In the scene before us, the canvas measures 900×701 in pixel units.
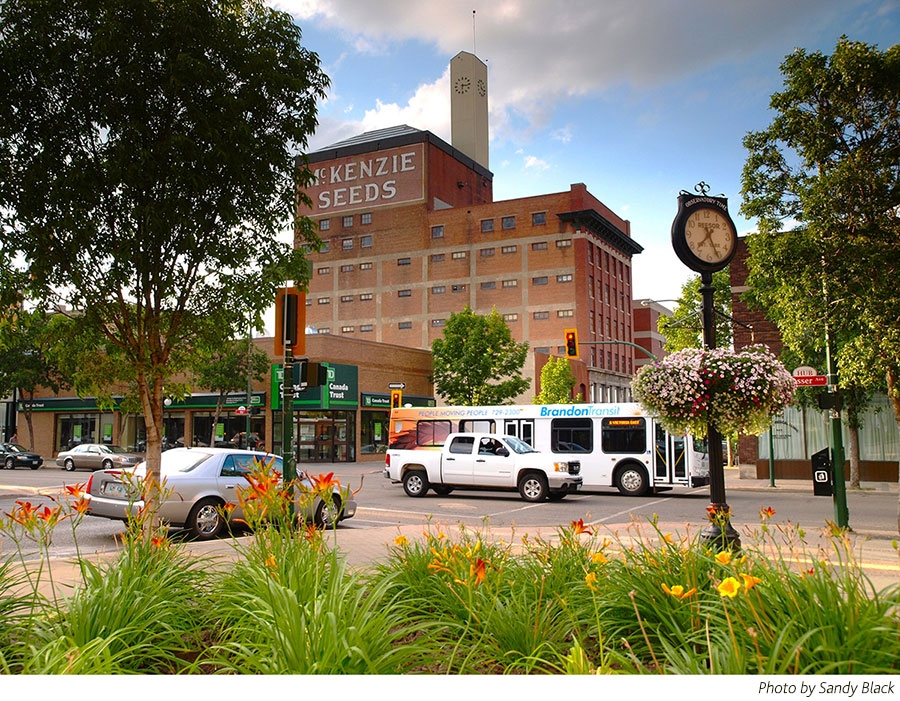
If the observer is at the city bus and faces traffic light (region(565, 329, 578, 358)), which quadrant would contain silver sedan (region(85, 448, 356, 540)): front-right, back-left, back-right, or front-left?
back-left

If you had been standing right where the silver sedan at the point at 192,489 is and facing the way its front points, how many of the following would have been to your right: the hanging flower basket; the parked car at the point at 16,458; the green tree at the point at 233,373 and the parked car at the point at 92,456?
1

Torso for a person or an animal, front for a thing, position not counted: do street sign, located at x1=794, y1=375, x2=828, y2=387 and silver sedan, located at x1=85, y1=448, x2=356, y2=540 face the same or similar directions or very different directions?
very different directions

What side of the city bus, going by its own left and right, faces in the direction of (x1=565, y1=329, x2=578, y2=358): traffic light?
left

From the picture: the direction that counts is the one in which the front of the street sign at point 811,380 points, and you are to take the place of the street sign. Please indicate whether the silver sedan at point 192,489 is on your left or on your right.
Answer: on your right

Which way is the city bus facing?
to the viewer's right

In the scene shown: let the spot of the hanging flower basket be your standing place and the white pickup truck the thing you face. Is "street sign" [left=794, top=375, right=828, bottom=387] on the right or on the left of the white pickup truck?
right

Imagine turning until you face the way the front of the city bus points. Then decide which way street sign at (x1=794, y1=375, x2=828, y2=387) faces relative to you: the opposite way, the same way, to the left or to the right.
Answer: to the right

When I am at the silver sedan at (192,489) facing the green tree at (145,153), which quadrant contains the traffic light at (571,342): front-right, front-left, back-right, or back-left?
back-left

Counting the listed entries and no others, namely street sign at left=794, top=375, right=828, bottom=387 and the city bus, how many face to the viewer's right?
1

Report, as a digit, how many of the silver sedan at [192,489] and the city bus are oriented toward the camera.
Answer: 0
